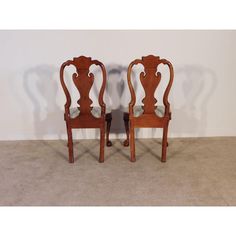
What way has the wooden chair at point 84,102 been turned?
away from the camera

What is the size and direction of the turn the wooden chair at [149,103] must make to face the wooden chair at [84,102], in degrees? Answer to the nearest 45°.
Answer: approximately 90° to its left

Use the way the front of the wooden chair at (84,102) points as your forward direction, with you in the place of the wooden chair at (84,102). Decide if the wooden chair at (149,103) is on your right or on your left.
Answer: on your right

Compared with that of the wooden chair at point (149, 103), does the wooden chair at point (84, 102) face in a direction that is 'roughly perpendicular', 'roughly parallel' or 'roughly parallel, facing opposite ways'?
roughly parallel

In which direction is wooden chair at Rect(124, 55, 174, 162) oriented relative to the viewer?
away from the camera

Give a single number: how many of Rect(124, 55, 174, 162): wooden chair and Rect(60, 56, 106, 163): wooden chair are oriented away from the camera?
2
